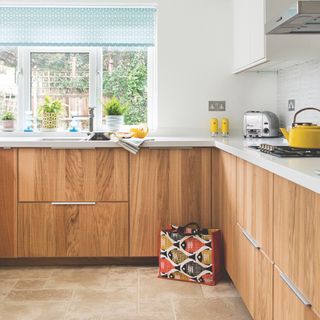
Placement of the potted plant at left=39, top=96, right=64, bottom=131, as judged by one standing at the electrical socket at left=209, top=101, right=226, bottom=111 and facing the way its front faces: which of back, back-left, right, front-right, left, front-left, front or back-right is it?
right

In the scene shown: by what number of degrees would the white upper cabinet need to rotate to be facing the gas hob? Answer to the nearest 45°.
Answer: approximately 45° to its left

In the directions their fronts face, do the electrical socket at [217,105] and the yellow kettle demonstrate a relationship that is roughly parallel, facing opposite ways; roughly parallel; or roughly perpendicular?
roughly perpendicular

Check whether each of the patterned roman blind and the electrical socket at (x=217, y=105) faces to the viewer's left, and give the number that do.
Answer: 0

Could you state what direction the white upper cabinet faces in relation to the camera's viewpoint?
facing the viewer and to the left of the viewer

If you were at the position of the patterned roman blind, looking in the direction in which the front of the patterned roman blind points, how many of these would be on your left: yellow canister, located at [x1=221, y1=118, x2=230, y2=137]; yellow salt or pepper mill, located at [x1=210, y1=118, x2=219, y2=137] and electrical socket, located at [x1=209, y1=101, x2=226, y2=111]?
3

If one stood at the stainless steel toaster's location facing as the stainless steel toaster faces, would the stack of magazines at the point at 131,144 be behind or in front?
in front

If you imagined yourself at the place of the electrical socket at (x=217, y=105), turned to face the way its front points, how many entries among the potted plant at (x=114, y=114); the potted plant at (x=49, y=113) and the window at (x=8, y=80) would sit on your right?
3

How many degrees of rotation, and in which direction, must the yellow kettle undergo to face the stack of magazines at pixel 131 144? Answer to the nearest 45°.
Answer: approximately 45° to its right

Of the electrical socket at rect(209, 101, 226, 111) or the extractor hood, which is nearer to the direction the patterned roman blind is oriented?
the extractor hood

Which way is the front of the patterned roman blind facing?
toward the camera

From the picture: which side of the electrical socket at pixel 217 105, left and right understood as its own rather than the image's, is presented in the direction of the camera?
front

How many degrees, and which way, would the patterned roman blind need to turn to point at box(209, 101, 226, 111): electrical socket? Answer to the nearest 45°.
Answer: approximately 90° to its left

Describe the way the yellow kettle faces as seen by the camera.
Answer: facing to the left of the viewer
